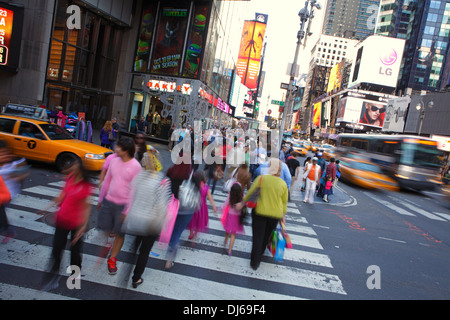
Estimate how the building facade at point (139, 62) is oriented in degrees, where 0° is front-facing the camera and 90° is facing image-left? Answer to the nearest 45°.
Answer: approximately 315°

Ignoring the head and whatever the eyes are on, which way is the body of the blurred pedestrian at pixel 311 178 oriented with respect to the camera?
toward the camera

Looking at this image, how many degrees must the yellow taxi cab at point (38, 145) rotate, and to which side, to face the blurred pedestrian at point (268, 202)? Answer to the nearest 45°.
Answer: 0° — it already faces them

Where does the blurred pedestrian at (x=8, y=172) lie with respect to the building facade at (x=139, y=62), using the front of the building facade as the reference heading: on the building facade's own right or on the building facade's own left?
on the building facade's own right

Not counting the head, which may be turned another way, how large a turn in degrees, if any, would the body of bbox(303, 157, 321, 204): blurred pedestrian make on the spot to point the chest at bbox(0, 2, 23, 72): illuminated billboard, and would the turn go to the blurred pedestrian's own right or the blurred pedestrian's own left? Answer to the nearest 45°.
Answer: approximately 90° to the blurred pedestrian's own right

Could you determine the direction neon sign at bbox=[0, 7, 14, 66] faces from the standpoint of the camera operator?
facing the viewer and to the right of the viewer

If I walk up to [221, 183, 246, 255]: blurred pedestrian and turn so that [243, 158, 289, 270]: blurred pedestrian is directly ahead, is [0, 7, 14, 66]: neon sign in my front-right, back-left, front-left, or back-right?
back-right

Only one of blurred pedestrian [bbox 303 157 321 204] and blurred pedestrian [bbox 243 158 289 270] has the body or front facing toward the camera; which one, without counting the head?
blurred pedestrian [bbox 303 157 321 204]

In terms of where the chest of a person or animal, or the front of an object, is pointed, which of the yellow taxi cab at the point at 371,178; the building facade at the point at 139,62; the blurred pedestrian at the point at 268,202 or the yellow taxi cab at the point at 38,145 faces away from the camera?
the blurred pedestrian

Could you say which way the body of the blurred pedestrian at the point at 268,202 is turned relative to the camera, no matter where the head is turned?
away from the camera

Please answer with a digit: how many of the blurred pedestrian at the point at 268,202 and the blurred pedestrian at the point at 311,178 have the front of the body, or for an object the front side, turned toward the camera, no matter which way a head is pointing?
1

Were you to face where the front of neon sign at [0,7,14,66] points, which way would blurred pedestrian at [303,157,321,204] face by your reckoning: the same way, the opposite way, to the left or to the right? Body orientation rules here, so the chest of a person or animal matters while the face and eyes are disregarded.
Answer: to the right

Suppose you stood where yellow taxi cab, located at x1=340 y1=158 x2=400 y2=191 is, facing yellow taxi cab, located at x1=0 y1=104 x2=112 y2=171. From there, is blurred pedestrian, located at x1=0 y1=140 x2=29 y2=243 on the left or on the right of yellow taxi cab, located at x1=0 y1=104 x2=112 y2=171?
left
